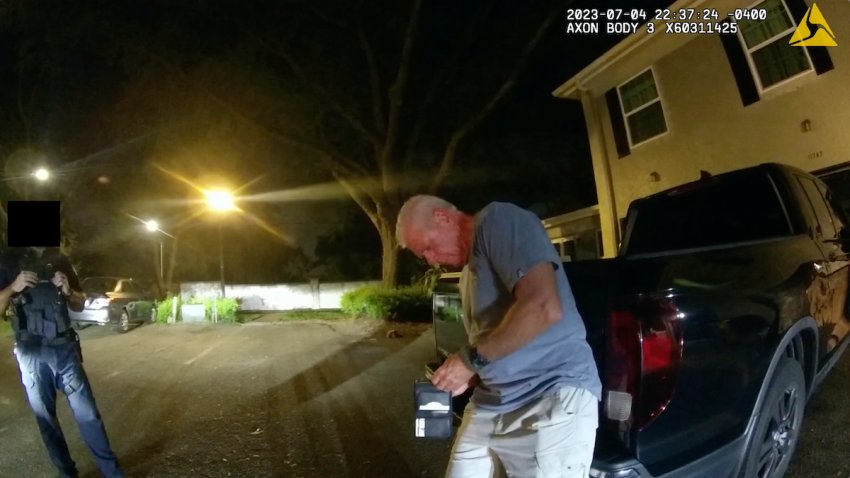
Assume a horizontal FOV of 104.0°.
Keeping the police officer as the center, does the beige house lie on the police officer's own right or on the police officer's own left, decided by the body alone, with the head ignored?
on the police officer's own left

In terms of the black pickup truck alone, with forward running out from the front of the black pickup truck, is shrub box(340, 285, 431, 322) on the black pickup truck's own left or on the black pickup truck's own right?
on the black pickup truck's own left

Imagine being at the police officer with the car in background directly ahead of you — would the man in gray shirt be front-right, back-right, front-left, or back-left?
back-right

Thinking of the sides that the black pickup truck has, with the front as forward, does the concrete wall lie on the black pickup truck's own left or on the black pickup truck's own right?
on the black pickup truck's own left

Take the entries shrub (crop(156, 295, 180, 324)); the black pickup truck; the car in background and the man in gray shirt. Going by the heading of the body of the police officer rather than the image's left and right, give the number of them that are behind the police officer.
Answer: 2

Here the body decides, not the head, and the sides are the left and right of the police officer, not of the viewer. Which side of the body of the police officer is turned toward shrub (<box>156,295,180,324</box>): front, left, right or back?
back

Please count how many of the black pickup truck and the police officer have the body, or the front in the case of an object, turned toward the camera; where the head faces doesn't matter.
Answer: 1

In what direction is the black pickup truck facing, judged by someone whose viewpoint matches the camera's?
facing away from the viewer and to the right of the viewer
